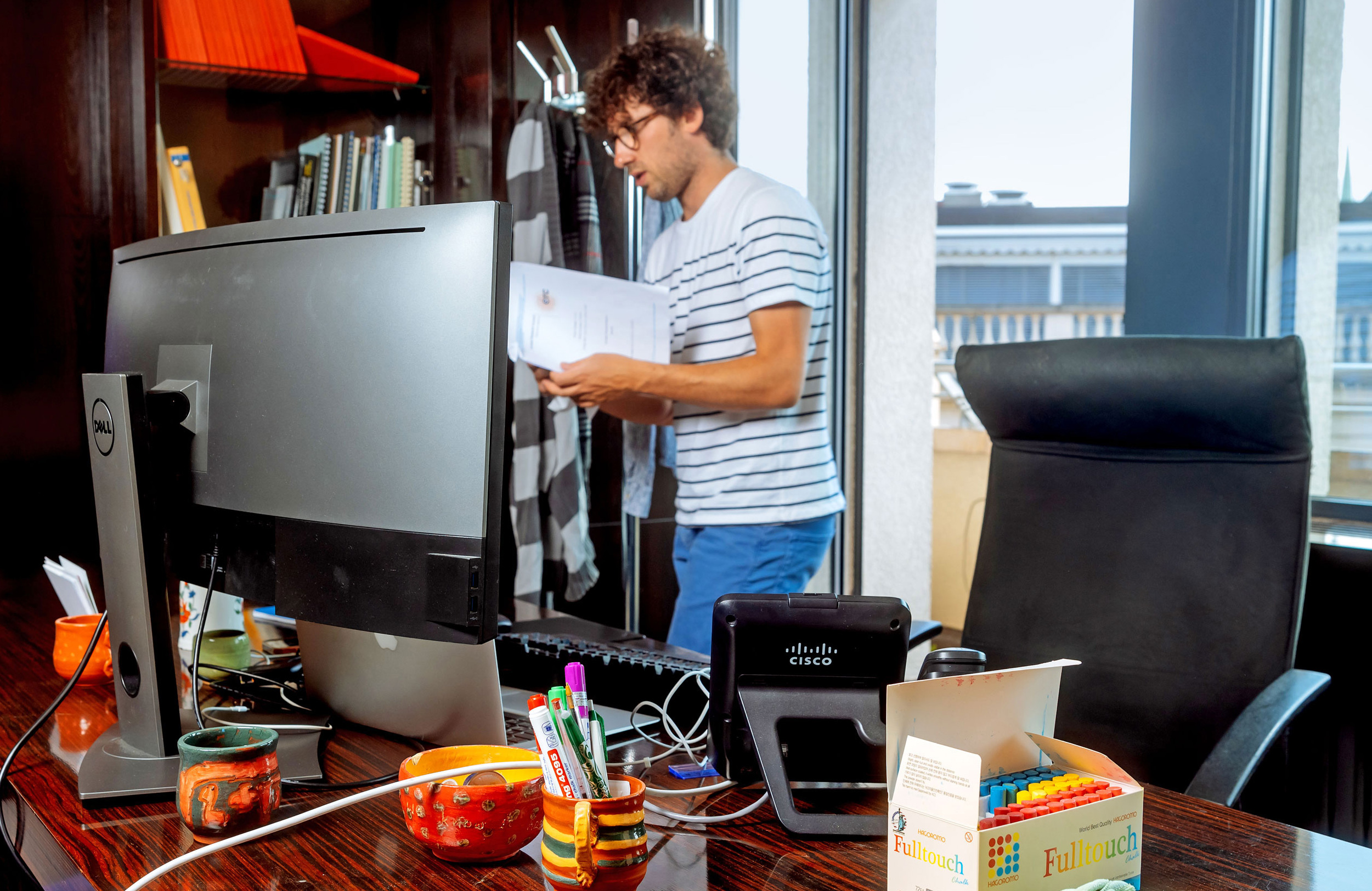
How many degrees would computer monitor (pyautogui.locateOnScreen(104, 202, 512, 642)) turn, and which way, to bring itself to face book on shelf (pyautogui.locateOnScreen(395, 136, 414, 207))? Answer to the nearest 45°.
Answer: approximately 45° to its left

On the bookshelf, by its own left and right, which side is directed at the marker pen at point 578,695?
front

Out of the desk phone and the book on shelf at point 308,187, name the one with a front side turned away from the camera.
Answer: the desk phone

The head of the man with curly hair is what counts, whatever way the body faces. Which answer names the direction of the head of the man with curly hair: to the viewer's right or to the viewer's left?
to the viewer's left

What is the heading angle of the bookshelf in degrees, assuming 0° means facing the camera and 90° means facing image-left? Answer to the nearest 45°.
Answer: approximately 0°

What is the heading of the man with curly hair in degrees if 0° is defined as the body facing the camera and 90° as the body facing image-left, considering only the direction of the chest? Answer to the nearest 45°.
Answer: approximately 45°

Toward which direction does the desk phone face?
away from the camera
